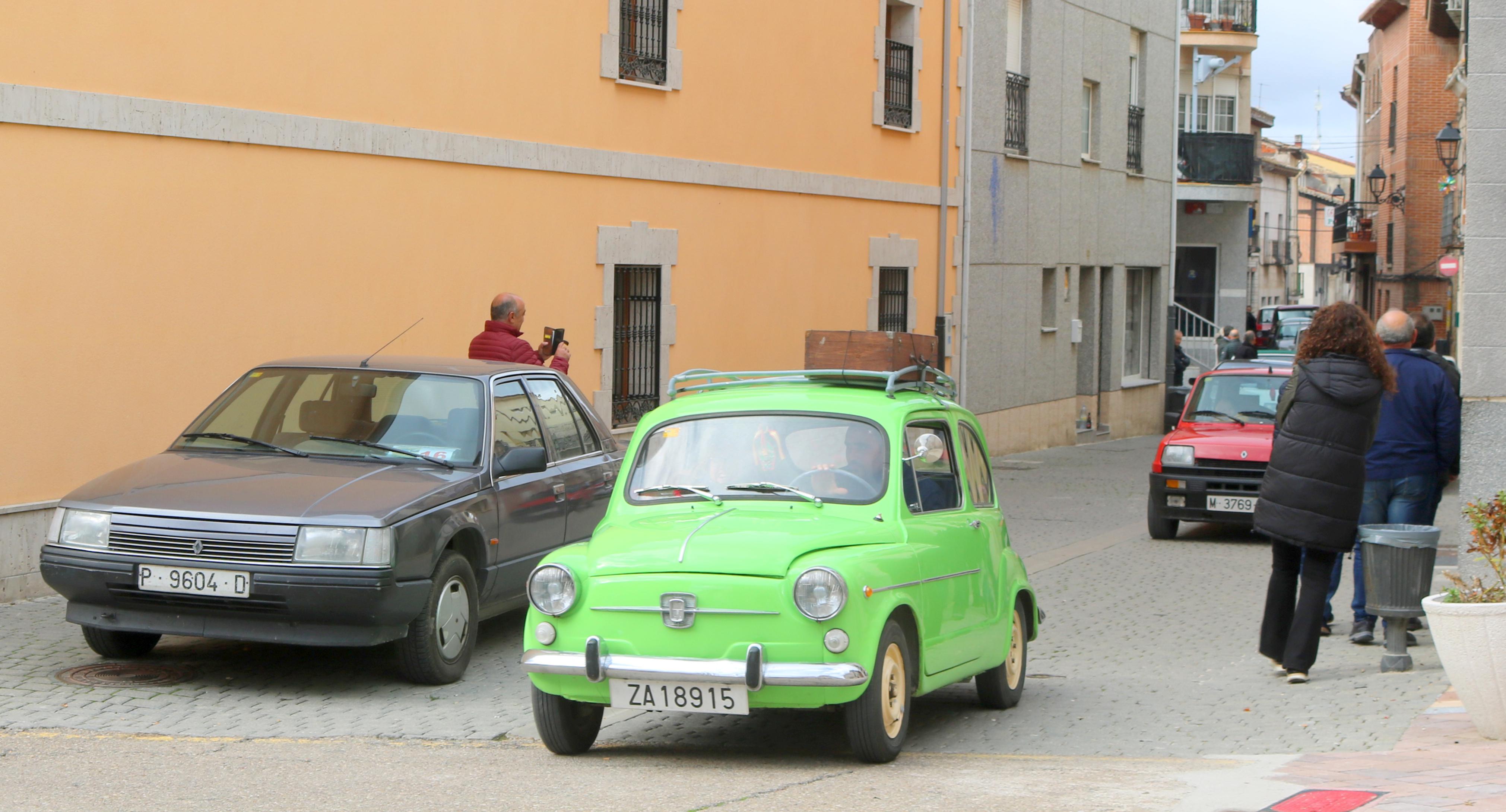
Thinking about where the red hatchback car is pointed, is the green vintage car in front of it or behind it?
in front

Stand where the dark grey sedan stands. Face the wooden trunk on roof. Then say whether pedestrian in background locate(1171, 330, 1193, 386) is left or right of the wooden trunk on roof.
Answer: left

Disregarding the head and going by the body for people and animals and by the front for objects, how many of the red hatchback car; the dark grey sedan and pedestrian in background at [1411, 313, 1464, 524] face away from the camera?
1

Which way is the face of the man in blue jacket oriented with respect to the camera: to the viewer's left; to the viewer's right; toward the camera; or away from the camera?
away from the camera

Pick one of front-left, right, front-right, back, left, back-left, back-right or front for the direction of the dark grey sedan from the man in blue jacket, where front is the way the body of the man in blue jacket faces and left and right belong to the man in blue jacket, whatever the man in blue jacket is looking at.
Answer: back-left

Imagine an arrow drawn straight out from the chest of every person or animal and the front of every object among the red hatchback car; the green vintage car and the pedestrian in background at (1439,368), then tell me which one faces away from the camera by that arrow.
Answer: the pedestrian in background

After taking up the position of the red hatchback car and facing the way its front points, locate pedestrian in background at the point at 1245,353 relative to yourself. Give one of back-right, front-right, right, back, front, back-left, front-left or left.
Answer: back-right

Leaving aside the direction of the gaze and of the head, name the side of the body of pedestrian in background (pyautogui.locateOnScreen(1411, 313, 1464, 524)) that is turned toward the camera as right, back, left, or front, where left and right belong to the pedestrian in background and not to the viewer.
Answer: back

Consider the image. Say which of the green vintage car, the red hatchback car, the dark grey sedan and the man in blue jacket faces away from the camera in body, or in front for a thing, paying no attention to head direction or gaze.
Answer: the man in blue jacket

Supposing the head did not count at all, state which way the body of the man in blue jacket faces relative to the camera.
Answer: away from the camera

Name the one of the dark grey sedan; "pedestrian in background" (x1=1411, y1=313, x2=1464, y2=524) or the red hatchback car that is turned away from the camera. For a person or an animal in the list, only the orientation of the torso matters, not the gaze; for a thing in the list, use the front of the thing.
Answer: the pedestrian in background

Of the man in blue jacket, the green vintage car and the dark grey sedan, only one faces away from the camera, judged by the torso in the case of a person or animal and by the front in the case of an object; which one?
the man in blue jacket

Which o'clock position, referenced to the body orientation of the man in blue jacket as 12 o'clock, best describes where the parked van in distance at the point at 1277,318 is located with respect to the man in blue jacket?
The parked van in distance is roughly at 12 o'clock from the man in blue jacket.

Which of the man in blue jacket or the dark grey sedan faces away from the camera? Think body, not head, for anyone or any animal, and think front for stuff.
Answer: the man in blue jacket

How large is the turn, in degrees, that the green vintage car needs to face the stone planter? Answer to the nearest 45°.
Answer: approximately 135° to its left

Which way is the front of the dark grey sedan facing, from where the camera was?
facing the viewer and to the left of the viewer

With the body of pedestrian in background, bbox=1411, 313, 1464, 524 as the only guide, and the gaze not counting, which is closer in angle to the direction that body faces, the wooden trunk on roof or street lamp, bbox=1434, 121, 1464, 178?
the street lamp
